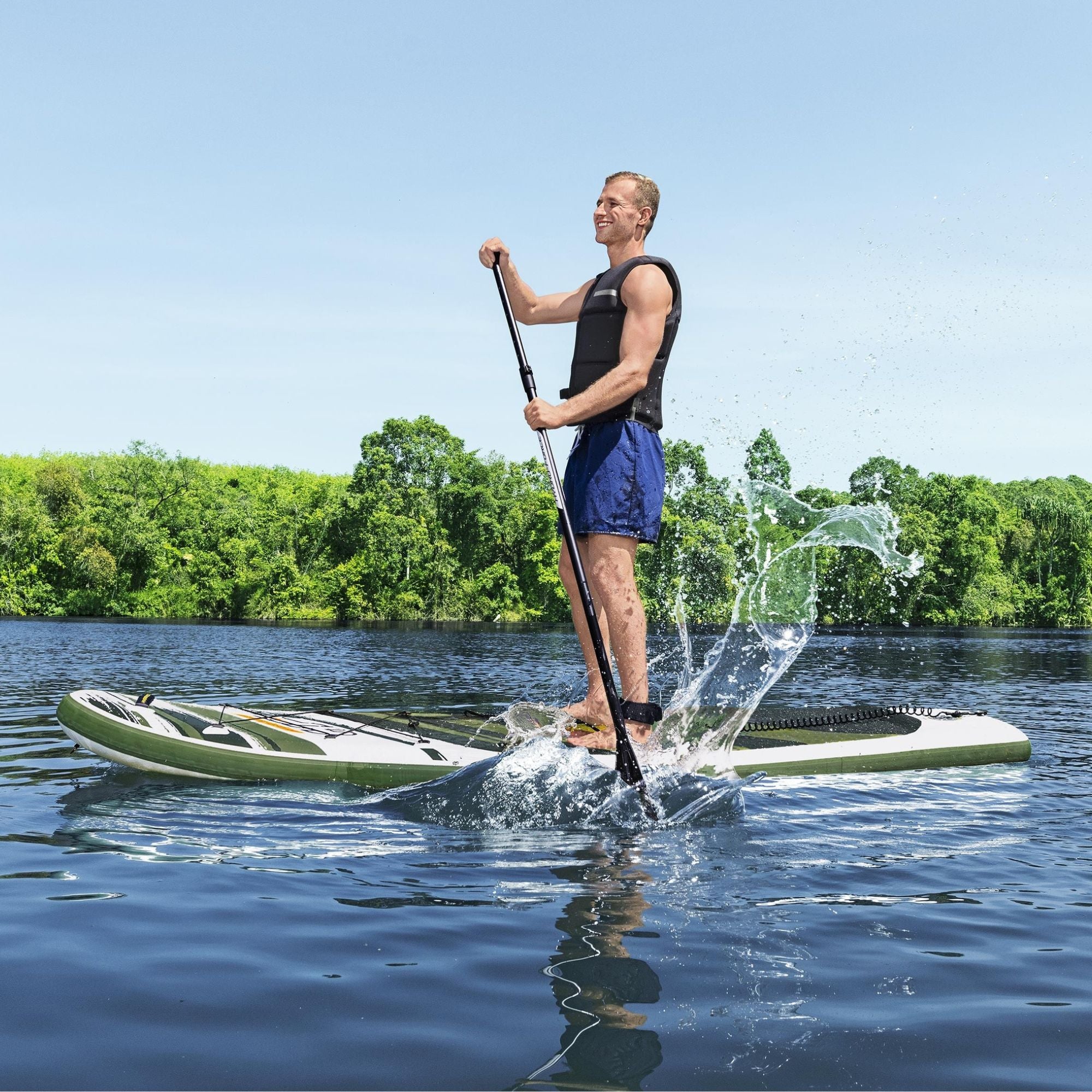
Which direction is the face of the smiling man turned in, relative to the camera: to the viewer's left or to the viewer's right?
to the viewer's left

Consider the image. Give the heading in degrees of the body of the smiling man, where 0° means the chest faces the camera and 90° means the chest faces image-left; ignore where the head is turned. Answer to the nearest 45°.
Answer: approximately 90°

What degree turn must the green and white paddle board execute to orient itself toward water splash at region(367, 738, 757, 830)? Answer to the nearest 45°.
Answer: approximately 135° to its left

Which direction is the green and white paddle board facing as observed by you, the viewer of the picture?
facing to the left of the viewer

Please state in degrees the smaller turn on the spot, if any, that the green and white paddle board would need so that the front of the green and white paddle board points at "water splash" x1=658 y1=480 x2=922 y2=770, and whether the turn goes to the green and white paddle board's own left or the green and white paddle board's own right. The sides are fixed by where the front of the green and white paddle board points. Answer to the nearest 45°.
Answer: approximately 180°
